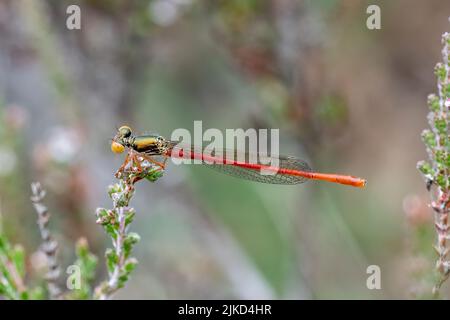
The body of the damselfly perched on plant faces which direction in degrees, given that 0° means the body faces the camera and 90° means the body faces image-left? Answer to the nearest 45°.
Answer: approximately 90°
